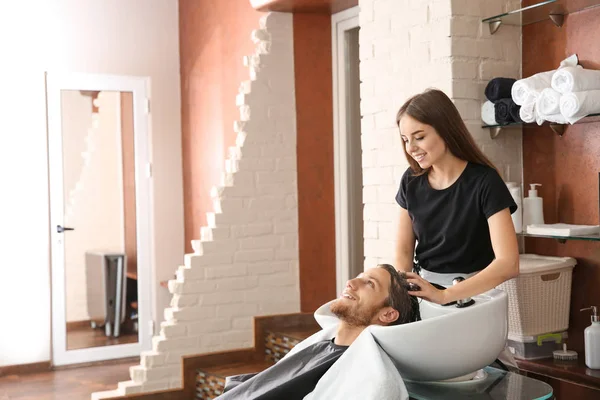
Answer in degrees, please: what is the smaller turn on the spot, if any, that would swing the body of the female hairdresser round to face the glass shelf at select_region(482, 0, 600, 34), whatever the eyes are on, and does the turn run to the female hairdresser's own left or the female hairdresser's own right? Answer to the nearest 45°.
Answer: approximately 180°

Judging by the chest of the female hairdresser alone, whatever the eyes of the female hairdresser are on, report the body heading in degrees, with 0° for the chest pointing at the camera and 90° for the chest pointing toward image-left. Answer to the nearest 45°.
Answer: approximately 45°

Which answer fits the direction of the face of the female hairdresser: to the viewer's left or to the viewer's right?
to the viewer's left

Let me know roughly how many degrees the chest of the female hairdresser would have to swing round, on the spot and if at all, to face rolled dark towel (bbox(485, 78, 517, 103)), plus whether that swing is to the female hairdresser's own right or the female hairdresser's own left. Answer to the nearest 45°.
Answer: approximately 135° to the female hairdresser's own right

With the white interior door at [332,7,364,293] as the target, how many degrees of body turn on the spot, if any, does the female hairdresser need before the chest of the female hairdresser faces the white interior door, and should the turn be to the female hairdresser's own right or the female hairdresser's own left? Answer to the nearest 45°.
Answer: approximately 135° to the female hairdresser's own right

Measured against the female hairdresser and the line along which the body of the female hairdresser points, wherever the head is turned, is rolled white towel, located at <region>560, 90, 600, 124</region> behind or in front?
behind
